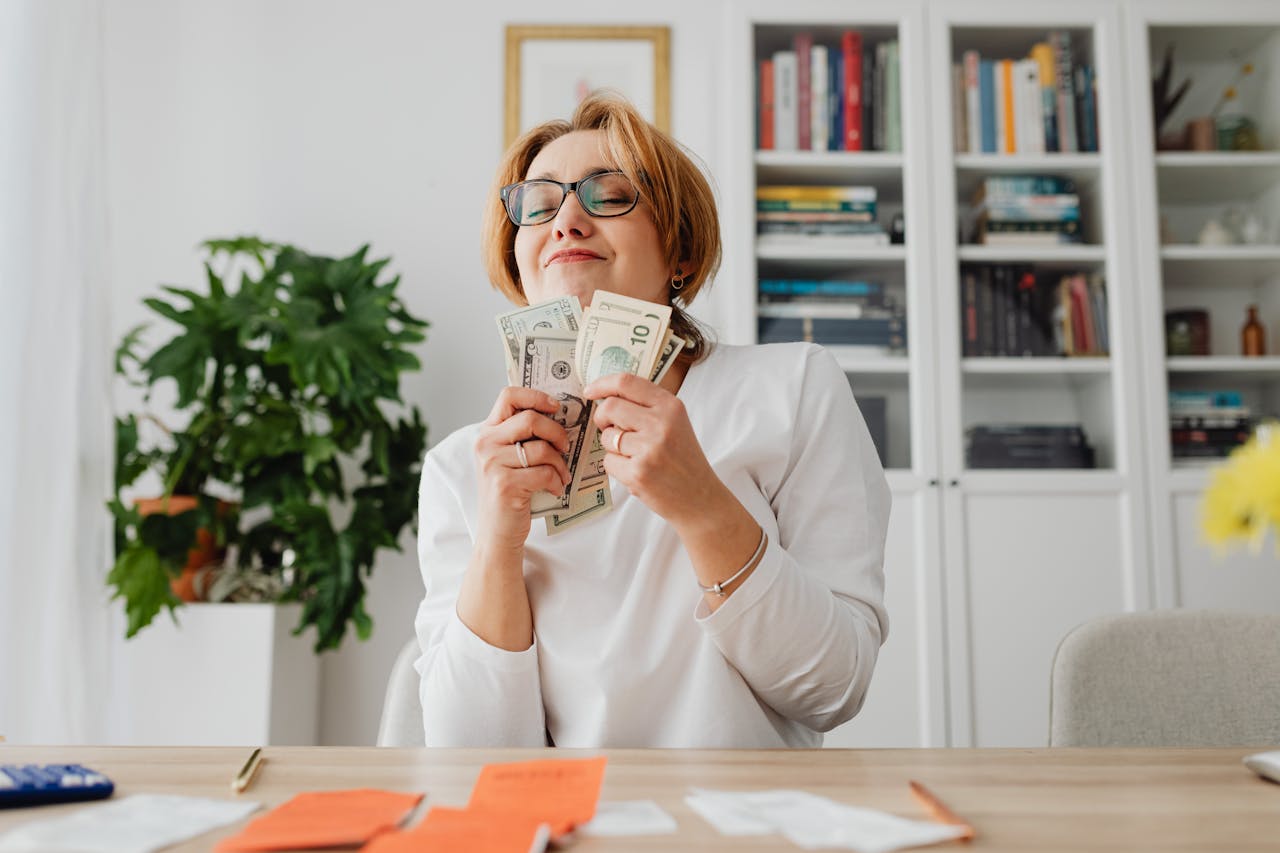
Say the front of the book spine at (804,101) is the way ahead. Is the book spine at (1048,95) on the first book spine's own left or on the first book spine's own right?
on the first book spine's own left

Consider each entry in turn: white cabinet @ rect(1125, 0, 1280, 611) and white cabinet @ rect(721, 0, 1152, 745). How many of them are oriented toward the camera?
2

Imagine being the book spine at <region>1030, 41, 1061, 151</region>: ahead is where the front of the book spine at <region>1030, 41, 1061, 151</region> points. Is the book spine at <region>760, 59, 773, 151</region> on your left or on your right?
on your right

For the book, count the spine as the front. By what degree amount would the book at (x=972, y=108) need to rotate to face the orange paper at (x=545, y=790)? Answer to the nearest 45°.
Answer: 0° — it already faces it

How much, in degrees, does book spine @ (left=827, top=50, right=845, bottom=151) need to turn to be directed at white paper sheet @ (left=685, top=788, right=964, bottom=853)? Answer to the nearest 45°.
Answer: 0° — it already faces it

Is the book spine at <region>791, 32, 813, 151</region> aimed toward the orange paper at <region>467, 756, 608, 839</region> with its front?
yes

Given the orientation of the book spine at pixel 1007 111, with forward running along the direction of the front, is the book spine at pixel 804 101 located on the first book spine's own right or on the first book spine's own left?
on the first book spine's own right

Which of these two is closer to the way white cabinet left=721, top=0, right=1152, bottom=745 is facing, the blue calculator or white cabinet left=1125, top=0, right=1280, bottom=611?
the blue calculator
